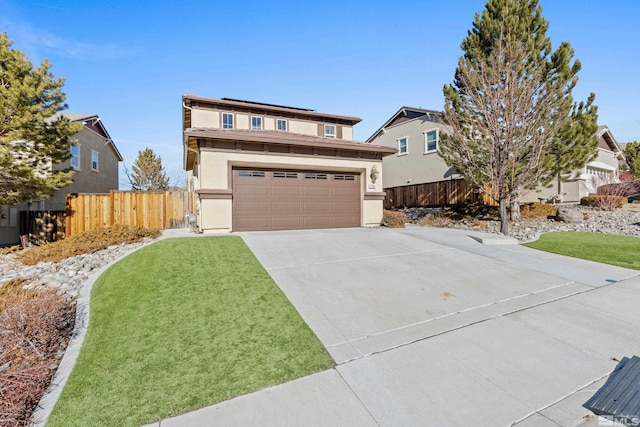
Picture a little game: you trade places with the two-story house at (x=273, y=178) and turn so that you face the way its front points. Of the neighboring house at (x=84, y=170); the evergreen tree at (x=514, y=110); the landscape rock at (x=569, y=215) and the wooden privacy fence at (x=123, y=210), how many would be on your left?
2

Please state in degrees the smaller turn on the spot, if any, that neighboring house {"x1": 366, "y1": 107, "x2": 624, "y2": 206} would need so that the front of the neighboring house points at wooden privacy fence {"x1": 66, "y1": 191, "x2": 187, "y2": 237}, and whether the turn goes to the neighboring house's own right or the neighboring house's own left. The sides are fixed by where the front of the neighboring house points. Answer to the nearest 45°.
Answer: approximately 90° to the neighboring house's own right

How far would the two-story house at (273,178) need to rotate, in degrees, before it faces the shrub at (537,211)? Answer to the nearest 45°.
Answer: approximately 90° to its left

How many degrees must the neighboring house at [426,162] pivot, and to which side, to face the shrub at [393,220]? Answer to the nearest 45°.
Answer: approximately 45° to its right

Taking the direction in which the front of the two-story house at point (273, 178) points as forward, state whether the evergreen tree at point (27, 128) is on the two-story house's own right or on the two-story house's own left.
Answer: on the two-story house's own right

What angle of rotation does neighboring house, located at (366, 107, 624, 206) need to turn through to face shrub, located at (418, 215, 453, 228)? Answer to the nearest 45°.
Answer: approximately 45° to its right

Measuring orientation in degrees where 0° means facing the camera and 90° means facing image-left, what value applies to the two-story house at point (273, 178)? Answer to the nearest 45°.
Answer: approximately 0°
